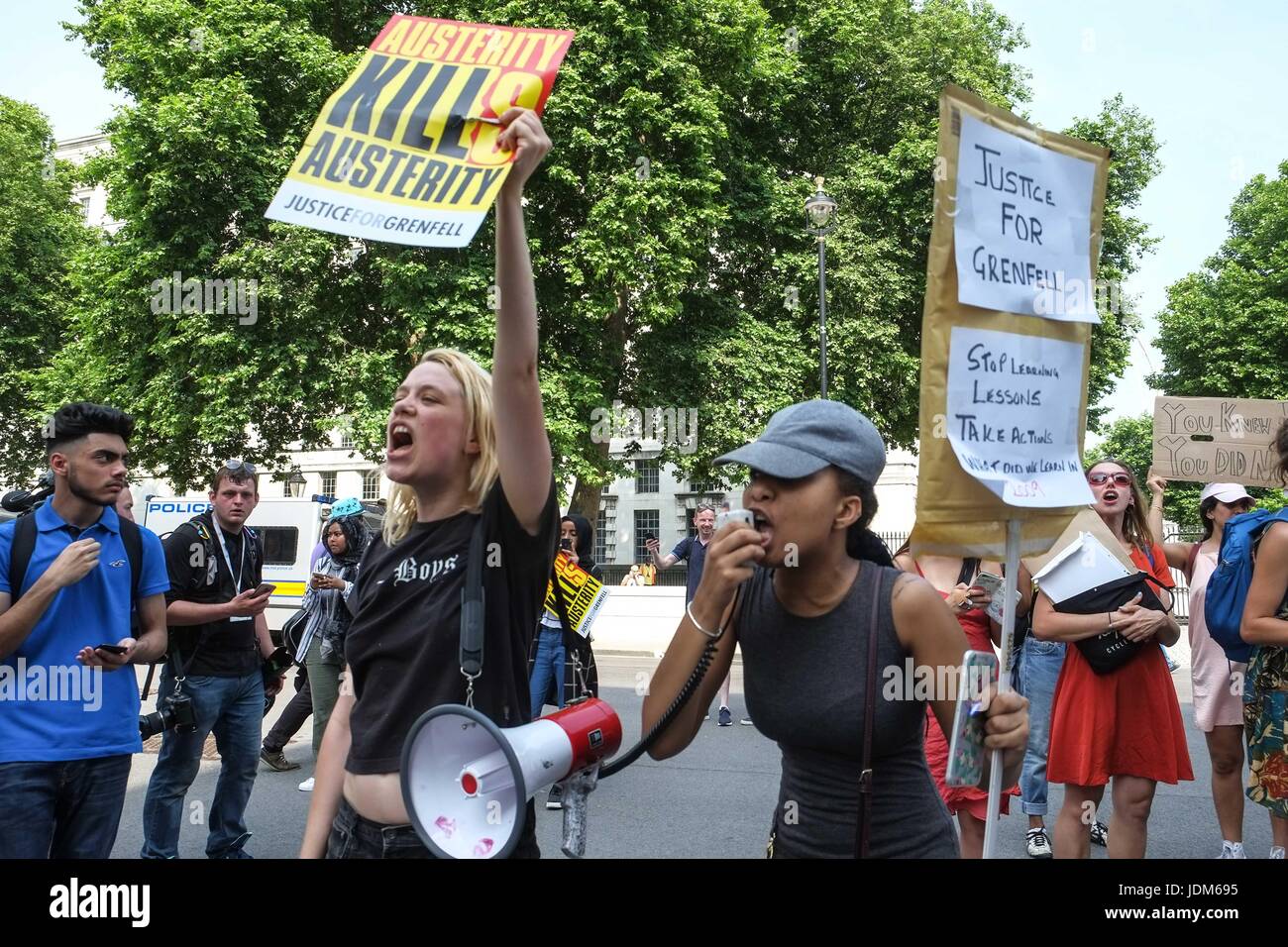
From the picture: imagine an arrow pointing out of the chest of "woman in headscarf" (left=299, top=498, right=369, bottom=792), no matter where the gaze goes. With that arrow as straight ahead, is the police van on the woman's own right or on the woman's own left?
on the woman's own right

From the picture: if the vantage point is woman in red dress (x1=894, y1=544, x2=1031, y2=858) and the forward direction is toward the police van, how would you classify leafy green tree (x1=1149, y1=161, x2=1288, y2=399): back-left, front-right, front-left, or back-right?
front-right

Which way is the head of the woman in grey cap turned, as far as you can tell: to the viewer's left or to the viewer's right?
to the viewer's left

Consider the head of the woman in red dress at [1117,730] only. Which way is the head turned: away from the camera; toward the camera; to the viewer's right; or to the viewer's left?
toward the camera

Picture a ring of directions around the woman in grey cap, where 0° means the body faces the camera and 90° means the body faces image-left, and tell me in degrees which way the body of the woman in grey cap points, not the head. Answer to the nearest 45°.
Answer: approximately 45°

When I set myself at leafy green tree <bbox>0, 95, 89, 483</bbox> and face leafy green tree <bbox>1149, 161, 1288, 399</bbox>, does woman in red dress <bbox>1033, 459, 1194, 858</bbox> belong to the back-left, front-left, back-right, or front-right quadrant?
front-right

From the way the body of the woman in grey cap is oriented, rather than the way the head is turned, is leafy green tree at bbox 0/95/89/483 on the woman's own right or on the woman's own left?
on the woman's own right

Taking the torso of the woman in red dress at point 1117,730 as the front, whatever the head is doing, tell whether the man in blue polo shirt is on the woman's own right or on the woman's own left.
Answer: on the woman's own right

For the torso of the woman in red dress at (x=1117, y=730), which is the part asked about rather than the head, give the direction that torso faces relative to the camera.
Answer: toward the camera
